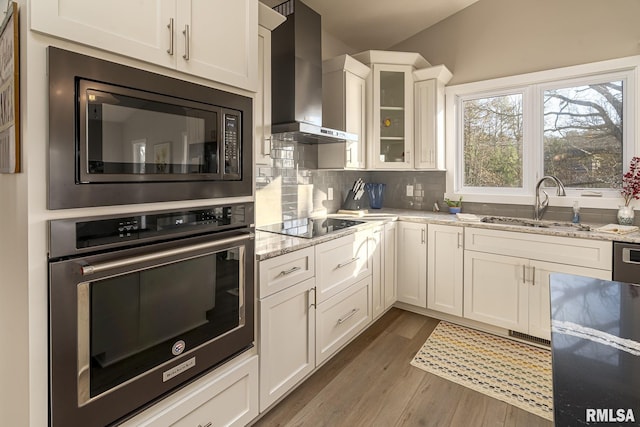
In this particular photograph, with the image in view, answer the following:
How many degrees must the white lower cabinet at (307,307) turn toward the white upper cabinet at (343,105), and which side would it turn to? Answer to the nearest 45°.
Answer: approximately 135° to its left

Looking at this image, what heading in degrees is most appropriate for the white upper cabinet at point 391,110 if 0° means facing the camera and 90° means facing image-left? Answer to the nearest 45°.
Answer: approximately 0°

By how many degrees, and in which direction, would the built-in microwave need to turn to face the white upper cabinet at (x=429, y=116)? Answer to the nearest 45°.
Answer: approximately 90° to its left

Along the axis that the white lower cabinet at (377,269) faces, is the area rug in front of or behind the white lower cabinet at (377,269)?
in front

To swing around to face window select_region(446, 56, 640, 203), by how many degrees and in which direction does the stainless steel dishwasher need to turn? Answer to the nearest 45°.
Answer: approximately 135° to its right

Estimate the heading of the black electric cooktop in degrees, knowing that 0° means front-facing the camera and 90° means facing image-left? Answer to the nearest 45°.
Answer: approximately 315°

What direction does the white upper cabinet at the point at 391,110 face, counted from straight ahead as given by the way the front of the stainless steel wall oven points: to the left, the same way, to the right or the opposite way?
to the right

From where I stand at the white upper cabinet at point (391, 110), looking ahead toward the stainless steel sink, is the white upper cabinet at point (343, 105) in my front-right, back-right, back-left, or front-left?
back-right

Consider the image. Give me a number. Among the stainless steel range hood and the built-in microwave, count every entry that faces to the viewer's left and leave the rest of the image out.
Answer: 0
